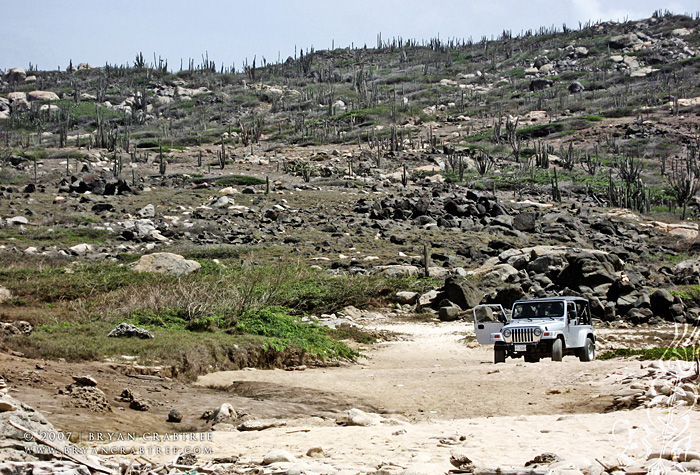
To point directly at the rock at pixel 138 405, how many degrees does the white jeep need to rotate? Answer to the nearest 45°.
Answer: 0° — it already faces it

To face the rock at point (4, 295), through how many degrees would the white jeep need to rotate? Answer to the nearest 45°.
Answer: approximately 45° to its right

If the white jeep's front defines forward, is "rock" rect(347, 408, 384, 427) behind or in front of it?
in front

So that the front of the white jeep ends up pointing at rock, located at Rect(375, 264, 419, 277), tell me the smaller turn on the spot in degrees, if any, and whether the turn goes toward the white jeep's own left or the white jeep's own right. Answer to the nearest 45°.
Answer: approximately 135° to the white jeep's own right

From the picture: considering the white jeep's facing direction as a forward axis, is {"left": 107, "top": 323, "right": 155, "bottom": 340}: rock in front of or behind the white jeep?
in front

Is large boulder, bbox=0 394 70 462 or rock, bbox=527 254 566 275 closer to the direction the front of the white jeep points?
the large boulder

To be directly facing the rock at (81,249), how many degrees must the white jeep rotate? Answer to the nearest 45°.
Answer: approximately 90° to its right

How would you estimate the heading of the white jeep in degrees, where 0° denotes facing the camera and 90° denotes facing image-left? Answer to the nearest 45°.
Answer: approximately 45°

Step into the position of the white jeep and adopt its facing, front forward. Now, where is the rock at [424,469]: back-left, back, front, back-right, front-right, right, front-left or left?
front-left

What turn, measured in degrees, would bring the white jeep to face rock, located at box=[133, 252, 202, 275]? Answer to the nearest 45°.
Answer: approximately 90° to its right

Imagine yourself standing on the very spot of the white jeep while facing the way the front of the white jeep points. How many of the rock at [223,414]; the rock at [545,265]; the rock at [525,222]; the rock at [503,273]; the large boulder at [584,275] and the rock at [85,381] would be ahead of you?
2

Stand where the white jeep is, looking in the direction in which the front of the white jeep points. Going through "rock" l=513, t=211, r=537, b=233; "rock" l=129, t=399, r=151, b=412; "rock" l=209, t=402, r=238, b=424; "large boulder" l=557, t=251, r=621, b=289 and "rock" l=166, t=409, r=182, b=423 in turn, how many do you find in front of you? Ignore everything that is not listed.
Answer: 3

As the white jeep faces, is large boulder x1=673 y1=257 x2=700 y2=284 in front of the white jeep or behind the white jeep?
behind

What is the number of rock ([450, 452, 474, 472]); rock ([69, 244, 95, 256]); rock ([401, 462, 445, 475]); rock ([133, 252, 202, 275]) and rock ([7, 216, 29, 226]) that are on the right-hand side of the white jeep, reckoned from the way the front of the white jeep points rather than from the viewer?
3

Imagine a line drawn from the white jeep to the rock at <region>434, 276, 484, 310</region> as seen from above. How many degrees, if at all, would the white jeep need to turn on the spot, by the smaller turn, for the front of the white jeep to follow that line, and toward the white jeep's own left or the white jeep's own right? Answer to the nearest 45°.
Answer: approximately 135° to the white jeep's own right

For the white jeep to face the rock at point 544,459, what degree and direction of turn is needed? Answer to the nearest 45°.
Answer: approximately 45° to its left
